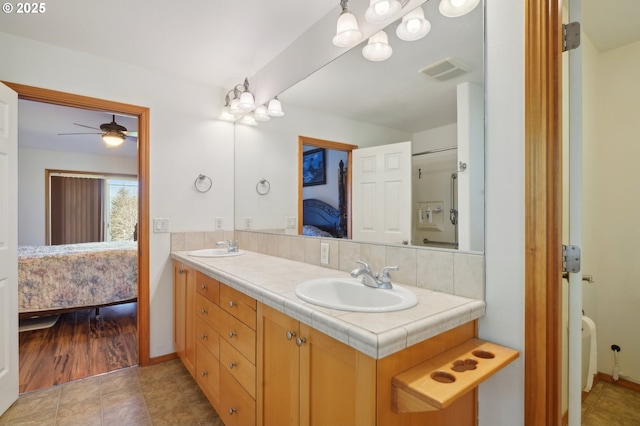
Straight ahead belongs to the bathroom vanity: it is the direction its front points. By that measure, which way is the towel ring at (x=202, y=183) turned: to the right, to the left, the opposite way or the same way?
to the left

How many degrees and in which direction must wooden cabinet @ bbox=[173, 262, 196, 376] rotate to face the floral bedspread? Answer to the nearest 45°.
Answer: approximately 45° to its right

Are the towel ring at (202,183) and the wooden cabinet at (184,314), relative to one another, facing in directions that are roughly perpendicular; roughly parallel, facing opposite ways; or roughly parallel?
roughly perpendicular

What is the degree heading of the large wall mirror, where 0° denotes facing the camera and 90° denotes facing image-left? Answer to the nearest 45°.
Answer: approximately 45°

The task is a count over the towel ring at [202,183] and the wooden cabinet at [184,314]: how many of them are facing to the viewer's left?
1

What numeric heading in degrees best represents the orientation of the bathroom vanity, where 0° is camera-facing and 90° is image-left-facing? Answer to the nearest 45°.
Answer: approximately 45°

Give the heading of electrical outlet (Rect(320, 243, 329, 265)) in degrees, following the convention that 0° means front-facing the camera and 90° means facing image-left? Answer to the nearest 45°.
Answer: approximately 45°

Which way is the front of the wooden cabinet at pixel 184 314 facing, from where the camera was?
facing to the left of the viewer
